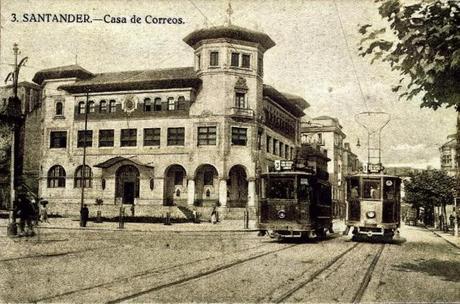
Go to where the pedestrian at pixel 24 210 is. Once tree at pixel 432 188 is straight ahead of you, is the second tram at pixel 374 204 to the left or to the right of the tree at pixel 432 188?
right

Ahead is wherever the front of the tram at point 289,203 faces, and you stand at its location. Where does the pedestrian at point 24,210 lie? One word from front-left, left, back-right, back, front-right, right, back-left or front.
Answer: front-right

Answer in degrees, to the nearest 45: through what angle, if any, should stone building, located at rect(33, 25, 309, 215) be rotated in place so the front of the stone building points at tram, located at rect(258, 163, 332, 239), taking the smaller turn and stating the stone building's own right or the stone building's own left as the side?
0° — it already faces it

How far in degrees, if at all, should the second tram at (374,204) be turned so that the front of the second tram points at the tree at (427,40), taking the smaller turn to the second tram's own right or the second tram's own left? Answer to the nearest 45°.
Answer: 0° — it already faces it

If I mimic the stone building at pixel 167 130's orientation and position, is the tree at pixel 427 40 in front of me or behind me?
in front

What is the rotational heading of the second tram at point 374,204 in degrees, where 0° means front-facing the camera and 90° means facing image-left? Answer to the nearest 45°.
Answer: approximately 0°

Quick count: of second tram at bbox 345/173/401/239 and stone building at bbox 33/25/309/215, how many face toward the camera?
2
